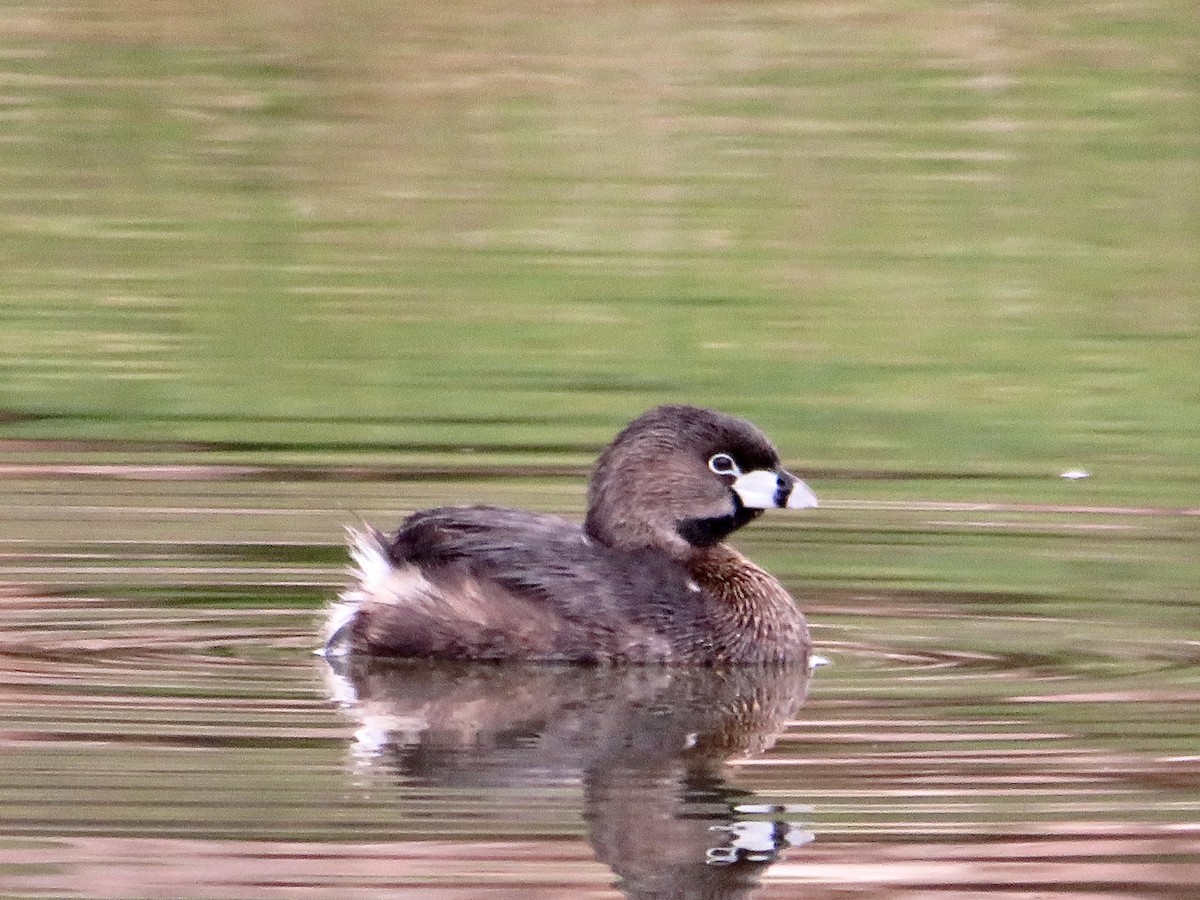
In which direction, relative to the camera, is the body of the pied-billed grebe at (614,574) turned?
to the viewer's right
